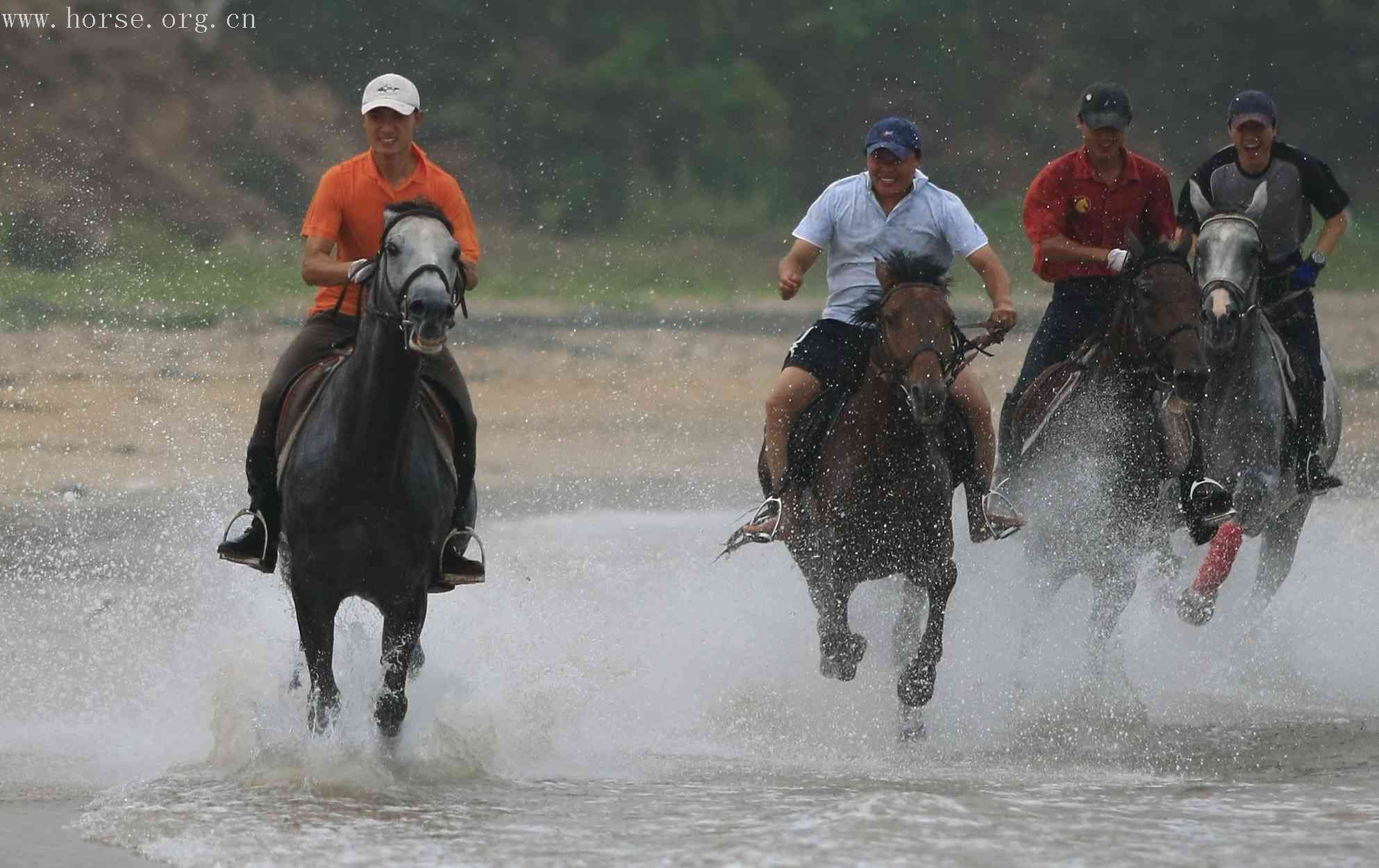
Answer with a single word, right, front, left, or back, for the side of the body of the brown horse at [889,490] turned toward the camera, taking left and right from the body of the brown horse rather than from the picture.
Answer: front

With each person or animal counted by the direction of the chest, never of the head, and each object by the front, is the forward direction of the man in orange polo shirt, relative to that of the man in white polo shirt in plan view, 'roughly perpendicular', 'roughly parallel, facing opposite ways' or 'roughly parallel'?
roughly parallel

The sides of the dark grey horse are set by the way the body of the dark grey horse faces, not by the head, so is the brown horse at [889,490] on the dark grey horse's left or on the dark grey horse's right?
on the dark grey horse's left

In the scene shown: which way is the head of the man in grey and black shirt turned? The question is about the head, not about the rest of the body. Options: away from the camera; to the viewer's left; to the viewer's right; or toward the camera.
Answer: toward the camera

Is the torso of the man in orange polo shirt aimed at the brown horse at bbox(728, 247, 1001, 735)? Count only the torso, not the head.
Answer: no

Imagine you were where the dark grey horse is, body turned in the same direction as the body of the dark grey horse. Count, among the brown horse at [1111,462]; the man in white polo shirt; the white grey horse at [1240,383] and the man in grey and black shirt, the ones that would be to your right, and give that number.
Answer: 0

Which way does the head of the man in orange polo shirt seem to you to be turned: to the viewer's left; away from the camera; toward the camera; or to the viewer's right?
toward the camera

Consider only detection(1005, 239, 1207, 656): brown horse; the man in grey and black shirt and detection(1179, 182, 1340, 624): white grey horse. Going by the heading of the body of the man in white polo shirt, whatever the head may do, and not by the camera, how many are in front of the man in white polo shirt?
0

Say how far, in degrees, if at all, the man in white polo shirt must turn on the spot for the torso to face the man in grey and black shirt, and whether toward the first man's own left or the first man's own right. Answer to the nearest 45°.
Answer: approximately 135° to the first man's own left

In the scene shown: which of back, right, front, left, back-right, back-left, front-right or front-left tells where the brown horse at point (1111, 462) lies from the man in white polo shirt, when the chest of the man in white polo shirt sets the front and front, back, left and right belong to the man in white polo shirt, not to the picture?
back-left

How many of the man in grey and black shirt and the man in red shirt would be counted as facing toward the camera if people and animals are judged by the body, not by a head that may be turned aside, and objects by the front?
2

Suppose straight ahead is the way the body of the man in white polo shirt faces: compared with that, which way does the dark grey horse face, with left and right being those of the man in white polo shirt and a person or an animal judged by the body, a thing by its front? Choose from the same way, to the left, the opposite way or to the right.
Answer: the same way

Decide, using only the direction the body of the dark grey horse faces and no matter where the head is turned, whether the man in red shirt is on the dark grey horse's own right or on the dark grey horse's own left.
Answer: on the dark grey horse's own left

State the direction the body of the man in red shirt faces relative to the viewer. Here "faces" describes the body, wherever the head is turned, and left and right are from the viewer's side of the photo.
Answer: facing the viewer
